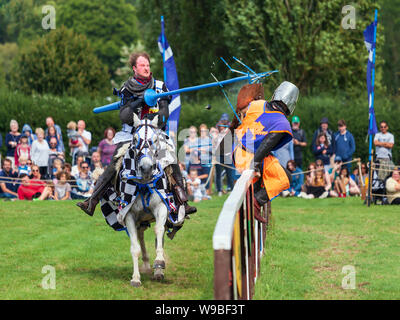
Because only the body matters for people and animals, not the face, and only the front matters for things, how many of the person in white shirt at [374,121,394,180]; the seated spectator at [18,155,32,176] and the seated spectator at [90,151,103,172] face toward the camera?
3

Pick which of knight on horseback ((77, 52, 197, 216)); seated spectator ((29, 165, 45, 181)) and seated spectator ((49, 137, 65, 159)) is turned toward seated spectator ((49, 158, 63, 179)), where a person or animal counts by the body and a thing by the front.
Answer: seated spectator ((49, 137, 65, 159))

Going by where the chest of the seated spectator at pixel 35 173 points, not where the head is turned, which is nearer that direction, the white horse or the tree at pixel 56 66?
the white horse

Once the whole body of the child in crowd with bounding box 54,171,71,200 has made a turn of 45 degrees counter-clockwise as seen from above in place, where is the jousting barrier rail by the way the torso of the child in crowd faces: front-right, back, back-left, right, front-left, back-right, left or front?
front-right

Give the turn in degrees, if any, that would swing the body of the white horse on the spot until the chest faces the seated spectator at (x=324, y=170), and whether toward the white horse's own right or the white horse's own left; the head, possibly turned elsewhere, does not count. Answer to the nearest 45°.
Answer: approximately 135° to the white horse's own left

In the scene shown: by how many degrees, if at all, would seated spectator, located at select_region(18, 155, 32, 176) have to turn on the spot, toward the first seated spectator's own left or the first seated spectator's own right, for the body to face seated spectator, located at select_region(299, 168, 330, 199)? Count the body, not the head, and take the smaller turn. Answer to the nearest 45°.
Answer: approximately 90° to the first seated spectator's own left

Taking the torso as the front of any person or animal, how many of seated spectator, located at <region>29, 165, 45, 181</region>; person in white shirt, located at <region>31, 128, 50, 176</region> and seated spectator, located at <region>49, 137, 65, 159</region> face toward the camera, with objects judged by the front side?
3

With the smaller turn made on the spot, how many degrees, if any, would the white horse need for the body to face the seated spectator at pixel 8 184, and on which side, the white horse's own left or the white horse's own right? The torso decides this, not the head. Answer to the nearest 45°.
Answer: approximately 180°

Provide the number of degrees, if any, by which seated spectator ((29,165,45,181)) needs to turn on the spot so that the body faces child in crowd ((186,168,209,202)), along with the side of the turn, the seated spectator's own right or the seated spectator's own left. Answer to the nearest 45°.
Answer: approximately 90° to the seated spectator's own left

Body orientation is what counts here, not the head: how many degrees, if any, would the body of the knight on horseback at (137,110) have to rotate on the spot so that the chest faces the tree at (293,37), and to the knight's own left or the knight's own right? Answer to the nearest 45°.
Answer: approximately 180°

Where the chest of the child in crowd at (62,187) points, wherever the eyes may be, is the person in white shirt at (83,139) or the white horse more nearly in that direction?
the white horse
